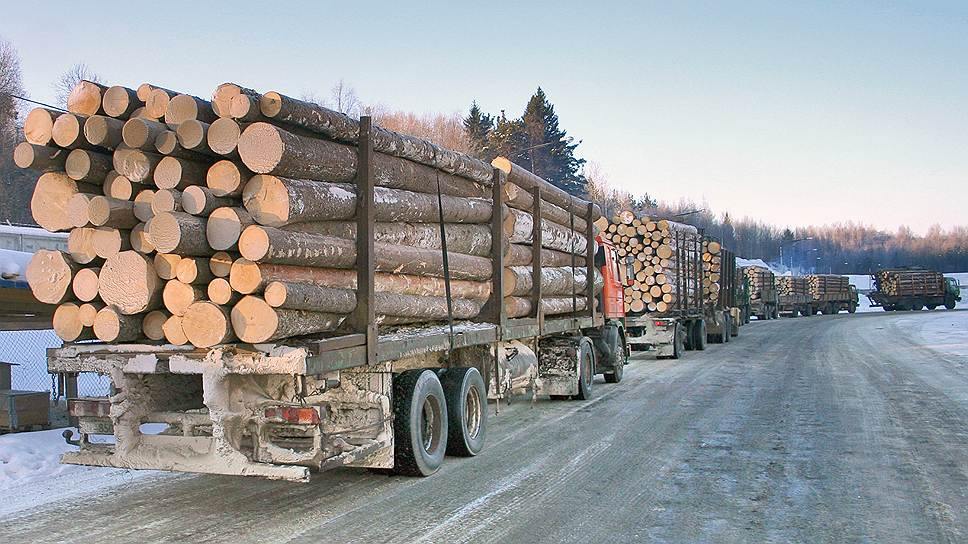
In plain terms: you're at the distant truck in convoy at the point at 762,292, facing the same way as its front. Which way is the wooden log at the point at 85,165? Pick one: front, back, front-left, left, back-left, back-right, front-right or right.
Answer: back-right

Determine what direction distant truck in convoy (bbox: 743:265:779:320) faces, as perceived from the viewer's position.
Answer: facing away from the viewer and to the right of the viewer

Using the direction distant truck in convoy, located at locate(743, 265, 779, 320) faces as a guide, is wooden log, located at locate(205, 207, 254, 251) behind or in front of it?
behind

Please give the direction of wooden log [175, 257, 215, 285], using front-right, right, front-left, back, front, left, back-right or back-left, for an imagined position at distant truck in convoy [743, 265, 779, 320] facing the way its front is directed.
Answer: back-right

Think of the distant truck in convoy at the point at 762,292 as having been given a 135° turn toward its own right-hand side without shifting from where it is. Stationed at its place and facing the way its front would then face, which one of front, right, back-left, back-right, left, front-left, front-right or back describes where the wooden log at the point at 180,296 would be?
front

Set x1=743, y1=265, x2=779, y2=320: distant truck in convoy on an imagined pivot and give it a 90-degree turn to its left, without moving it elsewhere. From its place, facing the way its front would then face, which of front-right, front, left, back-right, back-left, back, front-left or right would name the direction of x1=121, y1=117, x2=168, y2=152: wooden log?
back-left

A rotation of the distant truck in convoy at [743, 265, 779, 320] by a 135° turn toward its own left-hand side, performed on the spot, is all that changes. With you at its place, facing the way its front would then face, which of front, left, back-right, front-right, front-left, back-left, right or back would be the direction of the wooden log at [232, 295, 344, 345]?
left
